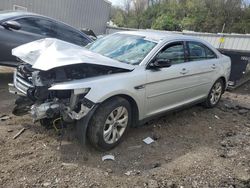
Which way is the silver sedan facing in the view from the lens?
facing the viewer and to the left of the viewer

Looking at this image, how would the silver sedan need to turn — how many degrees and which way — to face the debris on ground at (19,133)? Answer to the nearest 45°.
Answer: approximately 45° to its right

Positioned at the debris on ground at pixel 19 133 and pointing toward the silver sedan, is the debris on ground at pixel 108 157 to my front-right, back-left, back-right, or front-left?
front-right

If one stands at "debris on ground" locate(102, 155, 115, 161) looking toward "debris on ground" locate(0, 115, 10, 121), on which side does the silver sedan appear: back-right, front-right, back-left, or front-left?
front-right

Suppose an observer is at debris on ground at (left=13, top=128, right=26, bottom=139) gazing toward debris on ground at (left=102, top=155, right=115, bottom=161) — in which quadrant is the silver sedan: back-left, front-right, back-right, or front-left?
front-left
